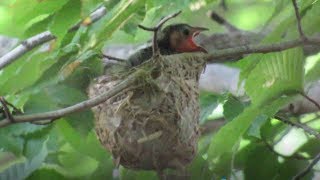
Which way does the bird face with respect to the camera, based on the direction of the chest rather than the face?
to the viewer's right

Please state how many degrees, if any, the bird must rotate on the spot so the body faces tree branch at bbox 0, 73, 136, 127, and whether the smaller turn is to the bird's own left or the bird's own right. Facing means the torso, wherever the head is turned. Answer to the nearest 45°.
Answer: approximately 135° to the bird's own right

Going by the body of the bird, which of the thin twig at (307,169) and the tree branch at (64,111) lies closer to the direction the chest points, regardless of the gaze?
the thin twig

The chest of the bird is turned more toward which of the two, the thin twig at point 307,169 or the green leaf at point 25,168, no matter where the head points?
the thin twig
